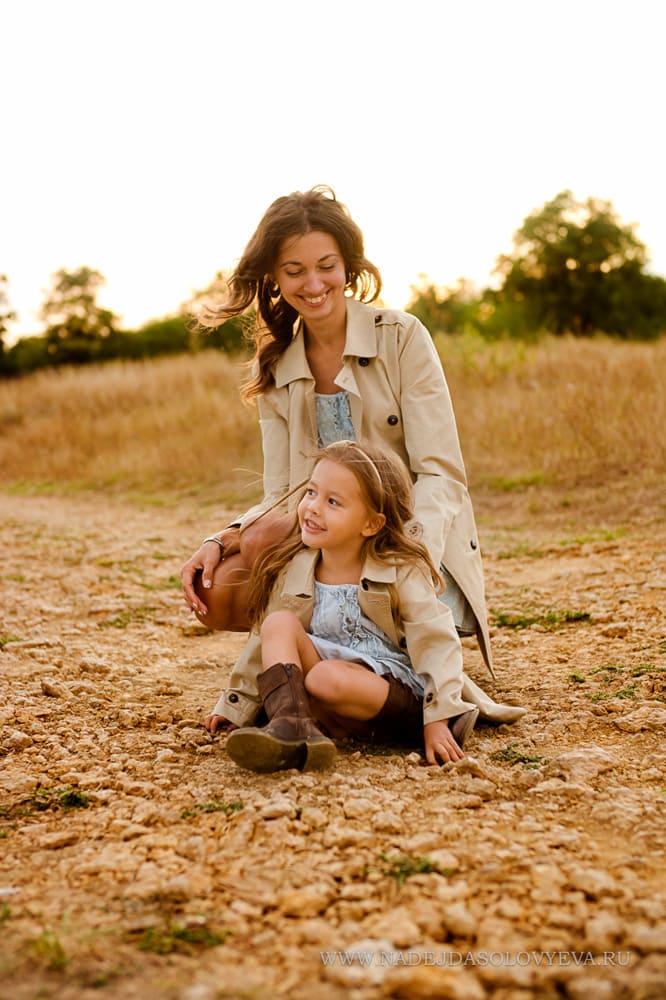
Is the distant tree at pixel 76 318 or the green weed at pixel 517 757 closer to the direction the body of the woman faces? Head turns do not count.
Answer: the green weed

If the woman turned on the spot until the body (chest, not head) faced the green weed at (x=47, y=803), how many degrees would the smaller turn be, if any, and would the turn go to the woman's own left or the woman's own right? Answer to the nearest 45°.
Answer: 0° — they already face it

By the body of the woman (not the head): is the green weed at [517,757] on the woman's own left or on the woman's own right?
on the woman's own left

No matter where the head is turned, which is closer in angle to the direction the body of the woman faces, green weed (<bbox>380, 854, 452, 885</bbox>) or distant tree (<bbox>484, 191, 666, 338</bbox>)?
the green weed

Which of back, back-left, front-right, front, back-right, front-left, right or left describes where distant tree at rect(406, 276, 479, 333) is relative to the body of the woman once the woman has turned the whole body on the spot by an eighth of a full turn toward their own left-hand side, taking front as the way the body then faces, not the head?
back

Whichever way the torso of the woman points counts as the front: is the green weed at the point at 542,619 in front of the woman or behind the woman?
behind

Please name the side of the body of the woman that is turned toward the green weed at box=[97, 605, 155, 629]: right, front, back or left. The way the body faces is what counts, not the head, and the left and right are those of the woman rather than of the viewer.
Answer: right

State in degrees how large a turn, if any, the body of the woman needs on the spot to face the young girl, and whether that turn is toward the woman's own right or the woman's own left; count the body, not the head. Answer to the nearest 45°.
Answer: approximately 45° to the woman's own left

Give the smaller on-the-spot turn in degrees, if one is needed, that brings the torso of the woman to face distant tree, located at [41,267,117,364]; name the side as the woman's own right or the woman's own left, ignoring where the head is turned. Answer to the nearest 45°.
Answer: approximately 135° to the woman's own right

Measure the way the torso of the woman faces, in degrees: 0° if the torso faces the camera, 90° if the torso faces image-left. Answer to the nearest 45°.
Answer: approximately 45°

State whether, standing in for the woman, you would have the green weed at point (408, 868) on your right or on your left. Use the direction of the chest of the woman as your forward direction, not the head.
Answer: on your left

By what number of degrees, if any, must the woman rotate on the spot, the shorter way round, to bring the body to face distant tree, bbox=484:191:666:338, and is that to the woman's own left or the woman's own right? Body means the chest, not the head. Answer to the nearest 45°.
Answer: approximately 135° to the woman's own right

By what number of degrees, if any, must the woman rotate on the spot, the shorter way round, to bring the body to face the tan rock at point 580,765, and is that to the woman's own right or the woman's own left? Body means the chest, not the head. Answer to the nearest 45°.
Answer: approximately 90° to the woman's own left
